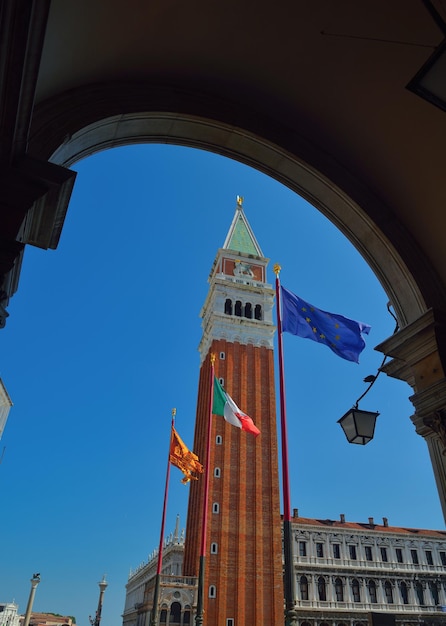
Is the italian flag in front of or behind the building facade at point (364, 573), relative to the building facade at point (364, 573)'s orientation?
in front

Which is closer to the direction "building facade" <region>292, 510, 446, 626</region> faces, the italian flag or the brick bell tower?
the italian flag

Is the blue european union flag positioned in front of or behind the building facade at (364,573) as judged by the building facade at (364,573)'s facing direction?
in front

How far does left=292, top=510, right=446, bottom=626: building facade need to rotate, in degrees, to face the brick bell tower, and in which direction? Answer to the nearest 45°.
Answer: approximately 45° to its right

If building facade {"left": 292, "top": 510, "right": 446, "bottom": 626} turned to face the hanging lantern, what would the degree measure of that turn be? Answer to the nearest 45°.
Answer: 0° — it already faces it

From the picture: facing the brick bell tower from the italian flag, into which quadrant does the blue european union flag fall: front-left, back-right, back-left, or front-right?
back-right

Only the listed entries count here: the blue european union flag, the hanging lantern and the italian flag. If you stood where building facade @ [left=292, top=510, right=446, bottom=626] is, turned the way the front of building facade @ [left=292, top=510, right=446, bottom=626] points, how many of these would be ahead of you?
3

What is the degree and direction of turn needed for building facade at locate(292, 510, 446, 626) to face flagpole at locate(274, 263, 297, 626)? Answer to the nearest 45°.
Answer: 0° — it already faces it

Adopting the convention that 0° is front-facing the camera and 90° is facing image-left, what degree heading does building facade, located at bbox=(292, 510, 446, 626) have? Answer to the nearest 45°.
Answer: approximately 0°
